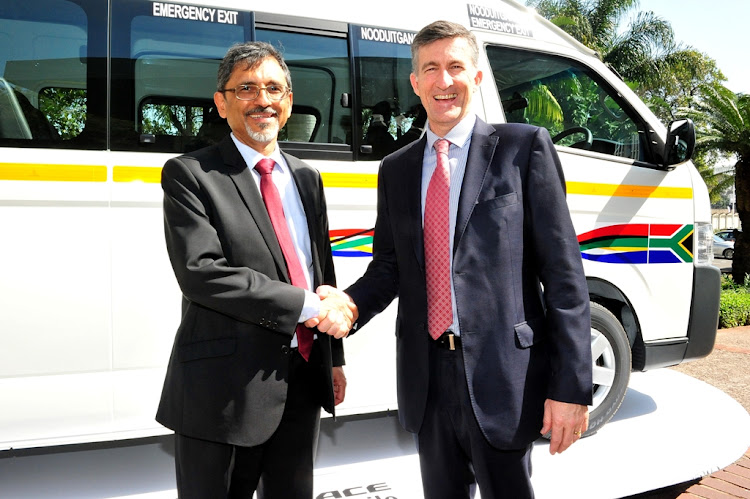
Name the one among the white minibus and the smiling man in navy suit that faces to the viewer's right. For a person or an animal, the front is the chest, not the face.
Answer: the white minibus

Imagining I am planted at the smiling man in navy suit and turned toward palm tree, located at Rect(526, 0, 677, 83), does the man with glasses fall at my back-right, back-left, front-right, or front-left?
back-left

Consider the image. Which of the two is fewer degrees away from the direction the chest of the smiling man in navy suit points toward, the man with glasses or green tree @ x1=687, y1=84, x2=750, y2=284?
the man with glasses

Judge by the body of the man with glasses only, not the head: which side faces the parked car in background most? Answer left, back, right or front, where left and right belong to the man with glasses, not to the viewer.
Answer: left

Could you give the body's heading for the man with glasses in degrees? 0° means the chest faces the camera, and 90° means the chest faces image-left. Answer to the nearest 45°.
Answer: approximately 315°

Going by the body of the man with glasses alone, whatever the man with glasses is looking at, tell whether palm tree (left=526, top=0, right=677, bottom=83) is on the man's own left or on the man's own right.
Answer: on the man's own left

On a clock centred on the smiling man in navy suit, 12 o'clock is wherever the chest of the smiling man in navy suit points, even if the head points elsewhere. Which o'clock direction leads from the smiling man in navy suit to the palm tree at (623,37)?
The palm tree is roughly at 5 o'clock from the smiling man in navy suit.

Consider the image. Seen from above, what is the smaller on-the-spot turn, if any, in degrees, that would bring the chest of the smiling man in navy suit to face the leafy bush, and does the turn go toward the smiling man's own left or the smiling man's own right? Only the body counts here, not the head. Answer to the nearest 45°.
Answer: approximately 180°

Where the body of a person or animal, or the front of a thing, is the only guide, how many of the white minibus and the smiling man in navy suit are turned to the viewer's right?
1

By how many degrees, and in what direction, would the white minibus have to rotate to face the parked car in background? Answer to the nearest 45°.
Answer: approximately 45° to its left

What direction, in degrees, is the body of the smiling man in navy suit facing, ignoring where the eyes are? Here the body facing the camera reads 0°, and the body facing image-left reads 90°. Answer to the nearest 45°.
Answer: approximately 45°

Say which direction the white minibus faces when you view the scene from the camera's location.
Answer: facing to the right of the viewer

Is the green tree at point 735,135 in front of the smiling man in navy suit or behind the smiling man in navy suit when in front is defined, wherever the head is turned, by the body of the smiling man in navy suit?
behind

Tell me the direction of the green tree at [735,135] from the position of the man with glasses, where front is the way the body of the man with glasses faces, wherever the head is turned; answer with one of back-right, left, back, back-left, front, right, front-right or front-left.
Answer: left
